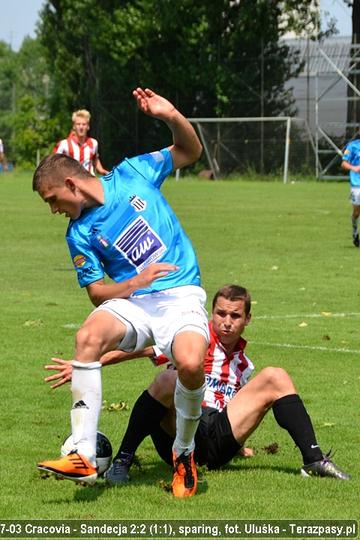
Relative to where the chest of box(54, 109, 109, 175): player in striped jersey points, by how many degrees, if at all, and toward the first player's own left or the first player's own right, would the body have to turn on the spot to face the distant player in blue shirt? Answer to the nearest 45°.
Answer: approximately 135° to the first player's own left

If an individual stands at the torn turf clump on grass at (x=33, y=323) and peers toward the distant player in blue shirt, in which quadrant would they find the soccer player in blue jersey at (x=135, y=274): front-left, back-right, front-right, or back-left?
back-right

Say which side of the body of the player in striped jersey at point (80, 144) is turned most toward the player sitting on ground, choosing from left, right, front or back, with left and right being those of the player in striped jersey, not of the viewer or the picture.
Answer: front

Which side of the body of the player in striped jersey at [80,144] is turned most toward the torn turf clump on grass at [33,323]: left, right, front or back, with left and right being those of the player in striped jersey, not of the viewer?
front

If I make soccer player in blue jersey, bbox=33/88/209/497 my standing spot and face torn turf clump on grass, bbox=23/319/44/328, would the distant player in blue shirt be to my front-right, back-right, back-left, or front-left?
front-right

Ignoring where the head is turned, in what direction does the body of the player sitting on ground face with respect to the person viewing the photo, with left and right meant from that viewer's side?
facing the viewer

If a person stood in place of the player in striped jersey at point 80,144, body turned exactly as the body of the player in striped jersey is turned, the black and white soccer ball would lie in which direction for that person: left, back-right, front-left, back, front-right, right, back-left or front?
front

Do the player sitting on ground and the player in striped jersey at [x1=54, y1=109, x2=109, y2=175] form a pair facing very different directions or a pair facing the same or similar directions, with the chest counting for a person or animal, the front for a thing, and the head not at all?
same or similar directions

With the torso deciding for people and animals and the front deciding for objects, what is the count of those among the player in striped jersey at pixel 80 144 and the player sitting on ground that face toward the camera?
2

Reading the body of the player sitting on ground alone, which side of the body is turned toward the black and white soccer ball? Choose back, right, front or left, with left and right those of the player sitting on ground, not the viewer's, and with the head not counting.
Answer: right

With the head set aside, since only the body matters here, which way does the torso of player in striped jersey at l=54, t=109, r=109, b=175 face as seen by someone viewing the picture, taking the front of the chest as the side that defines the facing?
toward the camera

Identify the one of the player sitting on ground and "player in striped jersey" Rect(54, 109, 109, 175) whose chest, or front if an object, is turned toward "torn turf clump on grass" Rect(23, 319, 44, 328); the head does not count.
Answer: the player in striped jersey

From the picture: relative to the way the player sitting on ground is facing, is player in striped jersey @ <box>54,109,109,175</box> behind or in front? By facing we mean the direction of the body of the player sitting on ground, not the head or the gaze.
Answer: behind
